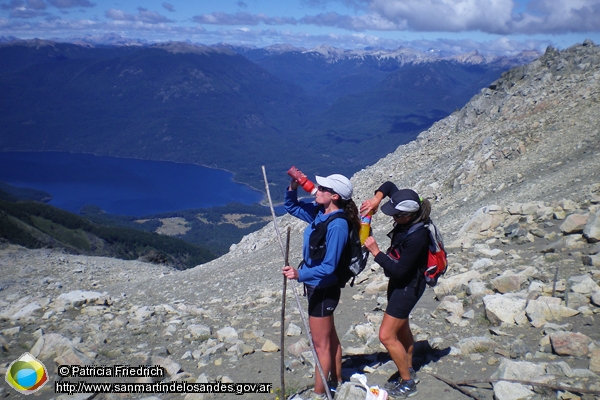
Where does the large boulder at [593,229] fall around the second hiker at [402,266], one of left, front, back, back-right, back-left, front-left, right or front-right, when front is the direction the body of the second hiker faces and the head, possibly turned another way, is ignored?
back-right

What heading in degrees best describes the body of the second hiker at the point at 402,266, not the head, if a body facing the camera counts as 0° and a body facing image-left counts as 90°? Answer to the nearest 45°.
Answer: approximately 90°

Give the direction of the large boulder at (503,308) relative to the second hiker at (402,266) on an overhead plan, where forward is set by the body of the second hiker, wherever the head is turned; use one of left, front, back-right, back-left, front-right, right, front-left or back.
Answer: back-right

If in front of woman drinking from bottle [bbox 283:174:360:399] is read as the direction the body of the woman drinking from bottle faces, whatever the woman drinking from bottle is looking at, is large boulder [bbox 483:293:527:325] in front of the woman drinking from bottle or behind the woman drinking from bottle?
behind

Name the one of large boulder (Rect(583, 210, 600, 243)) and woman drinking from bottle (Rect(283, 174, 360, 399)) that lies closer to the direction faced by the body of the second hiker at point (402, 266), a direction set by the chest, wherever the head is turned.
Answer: the woman drinking from bottle
